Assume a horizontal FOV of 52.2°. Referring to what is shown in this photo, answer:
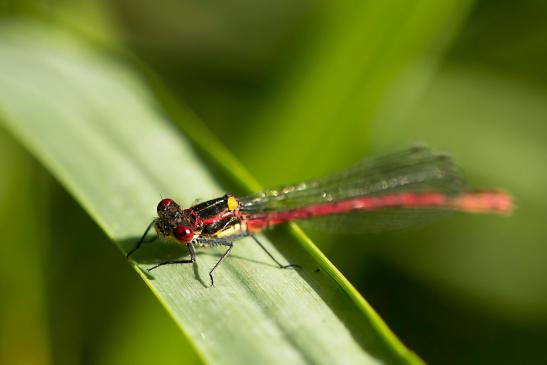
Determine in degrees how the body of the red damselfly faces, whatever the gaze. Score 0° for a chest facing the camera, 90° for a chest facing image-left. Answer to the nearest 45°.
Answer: approximately 45°
